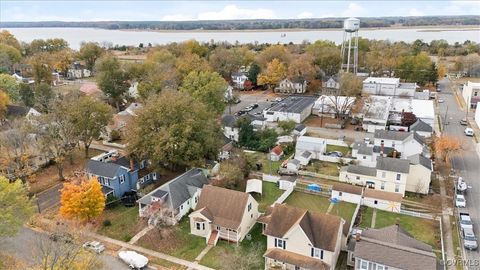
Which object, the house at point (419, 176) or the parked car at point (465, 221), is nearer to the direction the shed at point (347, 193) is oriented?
the parked car

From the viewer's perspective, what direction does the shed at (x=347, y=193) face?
toward the camera

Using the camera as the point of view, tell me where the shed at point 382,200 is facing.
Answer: facing the viewer

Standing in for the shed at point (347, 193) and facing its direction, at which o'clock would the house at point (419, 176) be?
the house at point (419, 176) is roughly at 8 o'clock from the shed at point (347, 193).

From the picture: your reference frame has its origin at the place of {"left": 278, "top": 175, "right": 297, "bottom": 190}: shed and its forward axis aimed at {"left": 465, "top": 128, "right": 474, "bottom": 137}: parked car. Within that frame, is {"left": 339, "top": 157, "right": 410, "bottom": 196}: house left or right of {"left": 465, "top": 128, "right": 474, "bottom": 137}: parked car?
right

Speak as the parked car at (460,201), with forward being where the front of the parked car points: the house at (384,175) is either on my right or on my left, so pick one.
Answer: on my right

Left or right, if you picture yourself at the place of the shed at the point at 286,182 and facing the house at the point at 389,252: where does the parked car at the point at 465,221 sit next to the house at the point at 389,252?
left

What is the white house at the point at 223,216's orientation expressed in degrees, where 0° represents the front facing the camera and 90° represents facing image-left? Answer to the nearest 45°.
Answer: approximately 45°

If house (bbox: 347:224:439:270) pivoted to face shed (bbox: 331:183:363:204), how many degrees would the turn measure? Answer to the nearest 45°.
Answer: approximately 180°

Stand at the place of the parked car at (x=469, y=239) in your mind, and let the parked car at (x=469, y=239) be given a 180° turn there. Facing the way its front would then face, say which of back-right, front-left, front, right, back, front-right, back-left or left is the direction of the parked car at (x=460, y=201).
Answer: front

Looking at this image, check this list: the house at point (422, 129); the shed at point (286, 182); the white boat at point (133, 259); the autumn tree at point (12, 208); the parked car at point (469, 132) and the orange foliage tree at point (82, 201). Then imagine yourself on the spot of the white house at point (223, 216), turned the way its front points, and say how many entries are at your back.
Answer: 3

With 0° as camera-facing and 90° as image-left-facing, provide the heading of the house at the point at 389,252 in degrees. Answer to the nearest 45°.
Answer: approximately 0°

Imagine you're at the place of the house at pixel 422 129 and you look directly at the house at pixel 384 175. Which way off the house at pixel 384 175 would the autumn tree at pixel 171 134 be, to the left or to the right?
right

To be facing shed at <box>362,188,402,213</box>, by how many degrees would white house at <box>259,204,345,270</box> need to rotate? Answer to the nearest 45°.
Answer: approximately 135° to its left
